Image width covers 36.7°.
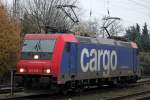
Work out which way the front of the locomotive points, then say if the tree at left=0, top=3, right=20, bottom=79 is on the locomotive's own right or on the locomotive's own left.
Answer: on the locomotive's own right

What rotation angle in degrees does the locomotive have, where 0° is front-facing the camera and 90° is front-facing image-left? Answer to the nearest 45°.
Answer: approximately 45°
